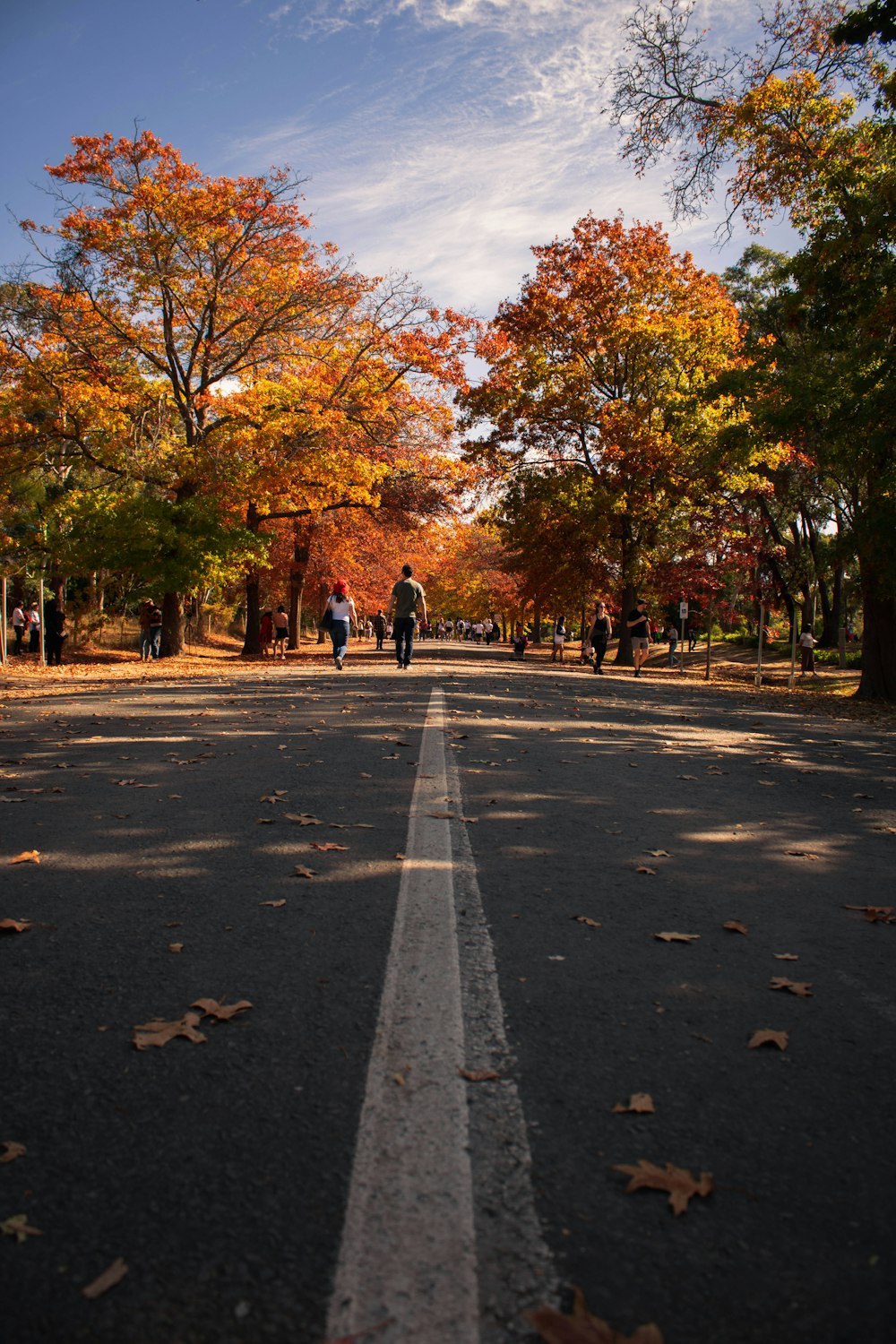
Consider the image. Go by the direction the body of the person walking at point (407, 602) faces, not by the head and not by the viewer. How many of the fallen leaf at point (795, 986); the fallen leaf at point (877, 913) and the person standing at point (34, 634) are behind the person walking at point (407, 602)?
2

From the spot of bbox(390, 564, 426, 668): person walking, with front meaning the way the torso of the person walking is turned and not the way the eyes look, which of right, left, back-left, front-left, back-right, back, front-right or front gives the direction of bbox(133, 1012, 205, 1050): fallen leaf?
back

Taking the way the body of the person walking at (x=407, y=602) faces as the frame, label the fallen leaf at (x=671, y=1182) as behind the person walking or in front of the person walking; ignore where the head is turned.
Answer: behind

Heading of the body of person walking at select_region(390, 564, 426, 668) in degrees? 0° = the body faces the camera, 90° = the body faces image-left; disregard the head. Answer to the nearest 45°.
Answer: approximately 180°

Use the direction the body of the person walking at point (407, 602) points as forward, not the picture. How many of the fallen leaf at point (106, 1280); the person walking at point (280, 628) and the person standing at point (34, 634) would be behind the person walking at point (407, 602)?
1

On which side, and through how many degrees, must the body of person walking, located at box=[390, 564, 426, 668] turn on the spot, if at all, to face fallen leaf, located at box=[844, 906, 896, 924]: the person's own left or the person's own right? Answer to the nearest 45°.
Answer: approximately 180°

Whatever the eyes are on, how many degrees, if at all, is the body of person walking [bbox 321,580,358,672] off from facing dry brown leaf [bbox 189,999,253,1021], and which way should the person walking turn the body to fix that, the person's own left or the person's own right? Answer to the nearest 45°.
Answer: approximately 180°

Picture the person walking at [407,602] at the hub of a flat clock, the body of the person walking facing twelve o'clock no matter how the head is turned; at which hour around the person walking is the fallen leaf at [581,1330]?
The fallen leaf is roughly at 6 o'clock from the person walking.

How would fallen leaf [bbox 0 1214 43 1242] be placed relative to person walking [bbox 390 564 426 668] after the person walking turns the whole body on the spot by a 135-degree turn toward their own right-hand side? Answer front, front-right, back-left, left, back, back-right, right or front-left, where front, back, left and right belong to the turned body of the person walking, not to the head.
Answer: front-right

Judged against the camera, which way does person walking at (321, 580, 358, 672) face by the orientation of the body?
away from the camera

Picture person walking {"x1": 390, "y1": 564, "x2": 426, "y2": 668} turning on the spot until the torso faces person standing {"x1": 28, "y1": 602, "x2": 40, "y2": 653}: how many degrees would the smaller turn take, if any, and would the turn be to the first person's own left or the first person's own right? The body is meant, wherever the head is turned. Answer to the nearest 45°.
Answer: approximately 45° to the first person's own left

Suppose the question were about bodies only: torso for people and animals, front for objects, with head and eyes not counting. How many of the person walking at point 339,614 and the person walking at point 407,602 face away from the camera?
2

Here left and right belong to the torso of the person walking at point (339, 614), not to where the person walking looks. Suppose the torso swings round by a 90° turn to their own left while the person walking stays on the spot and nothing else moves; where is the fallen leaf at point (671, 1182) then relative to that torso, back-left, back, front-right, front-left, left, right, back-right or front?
left
